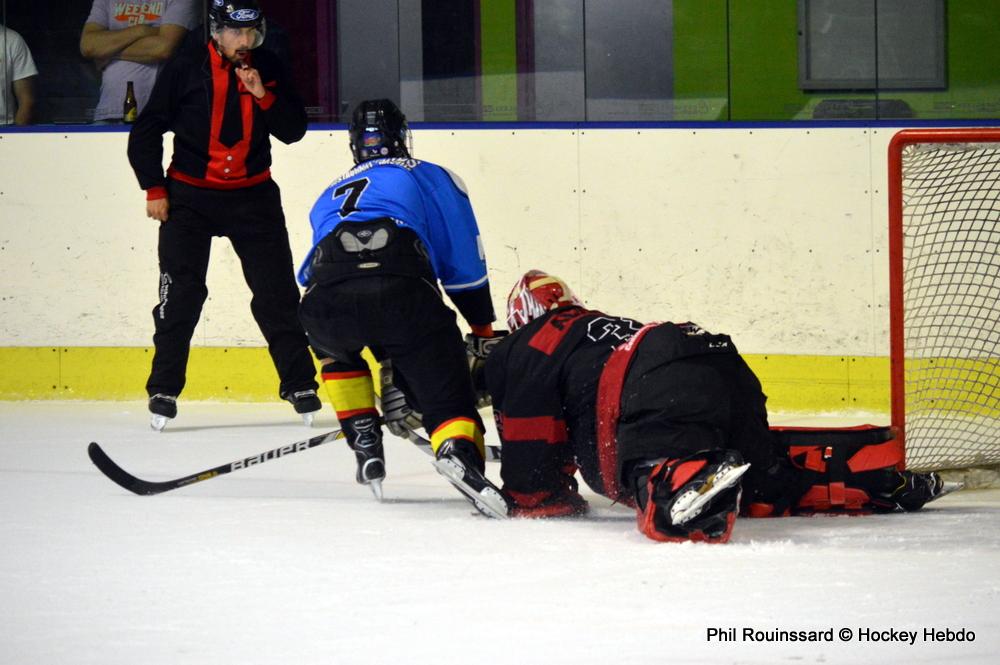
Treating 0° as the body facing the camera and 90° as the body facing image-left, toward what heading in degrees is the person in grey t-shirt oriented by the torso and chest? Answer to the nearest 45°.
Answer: approximately 0°

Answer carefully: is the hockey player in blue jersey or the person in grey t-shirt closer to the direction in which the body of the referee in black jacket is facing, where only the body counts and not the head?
the hockey player in blue jersey

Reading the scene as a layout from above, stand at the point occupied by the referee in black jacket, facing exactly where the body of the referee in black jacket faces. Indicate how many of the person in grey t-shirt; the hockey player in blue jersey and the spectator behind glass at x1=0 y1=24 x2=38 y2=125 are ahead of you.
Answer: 1

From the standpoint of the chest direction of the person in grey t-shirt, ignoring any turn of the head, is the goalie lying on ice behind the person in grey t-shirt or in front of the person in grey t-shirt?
in front

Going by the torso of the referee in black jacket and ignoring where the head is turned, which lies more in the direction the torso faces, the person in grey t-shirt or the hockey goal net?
the hockey goal net

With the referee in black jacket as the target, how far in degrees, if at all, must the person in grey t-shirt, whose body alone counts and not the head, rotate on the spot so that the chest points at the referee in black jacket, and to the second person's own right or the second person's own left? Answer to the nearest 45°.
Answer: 0° — they already face them

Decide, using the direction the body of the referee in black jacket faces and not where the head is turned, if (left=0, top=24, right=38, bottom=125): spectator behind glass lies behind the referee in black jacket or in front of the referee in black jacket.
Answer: behind

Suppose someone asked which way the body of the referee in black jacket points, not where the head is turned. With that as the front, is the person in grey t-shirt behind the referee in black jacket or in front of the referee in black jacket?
behind

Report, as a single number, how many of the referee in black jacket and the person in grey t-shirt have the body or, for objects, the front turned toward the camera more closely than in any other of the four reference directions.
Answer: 2
